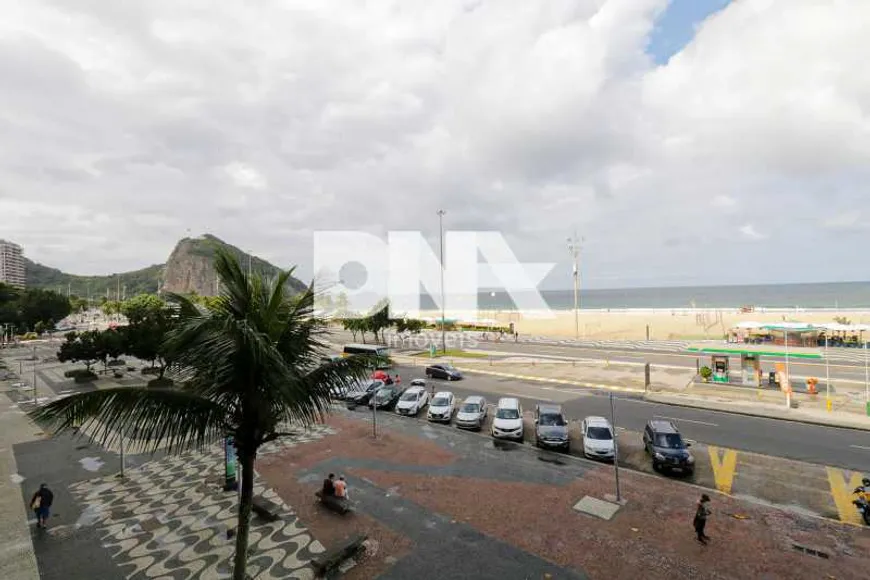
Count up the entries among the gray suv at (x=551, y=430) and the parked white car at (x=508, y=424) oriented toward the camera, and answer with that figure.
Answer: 2

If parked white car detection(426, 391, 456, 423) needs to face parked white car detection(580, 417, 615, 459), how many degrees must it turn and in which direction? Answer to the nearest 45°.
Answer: approximately 90° to its left

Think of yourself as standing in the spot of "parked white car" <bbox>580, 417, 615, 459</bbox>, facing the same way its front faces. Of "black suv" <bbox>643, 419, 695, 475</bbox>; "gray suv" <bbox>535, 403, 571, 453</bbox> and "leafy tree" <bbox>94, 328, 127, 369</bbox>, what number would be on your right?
2

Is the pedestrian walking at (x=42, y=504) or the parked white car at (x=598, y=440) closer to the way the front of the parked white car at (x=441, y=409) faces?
the pedestrian walking

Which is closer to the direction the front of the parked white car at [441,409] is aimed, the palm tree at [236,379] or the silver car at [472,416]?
the palm tree

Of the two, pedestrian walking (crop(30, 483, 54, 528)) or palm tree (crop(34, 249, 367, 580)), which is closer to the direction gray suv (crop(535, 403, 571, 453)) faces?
the palm tree

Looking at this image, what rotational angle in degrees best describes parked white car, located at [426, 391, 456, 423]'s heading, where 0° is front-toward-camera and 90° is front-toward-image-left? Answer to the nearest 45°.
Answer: approximately 45°

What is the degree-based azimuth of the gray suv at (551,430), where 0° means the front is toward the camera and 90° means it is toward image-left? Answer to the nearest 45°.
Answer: approximately 0°
